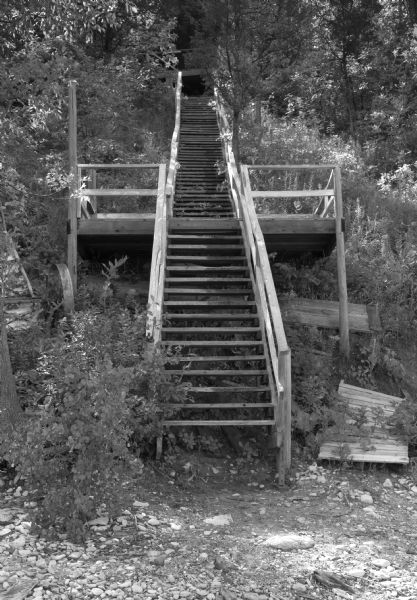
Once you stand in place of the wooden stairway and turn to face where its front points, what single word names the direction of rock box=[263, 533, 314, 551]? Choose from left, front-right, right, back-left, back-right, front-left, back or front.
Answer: front

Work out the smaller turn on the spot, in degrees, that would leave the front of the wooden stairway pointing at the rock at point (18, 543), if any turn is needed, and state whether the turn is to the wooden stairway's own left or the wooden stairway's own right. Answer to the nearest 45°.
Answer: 0° — it already faces it

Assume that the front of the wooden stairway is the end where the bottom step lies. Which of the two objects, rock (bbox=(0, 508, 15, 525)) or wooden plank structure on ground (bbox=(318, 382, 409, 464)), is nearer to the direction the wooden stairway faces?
the rock

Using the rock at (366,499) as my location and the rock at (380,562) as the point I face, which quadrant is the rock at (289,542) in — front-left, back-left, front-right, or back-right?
front-right

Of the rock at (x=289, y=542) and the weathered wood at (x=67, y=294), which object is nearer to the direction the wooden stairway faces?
the rock

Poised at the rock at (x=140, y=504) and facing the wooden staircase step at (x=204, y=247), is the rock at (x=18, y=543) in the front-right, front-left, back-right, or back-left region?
back-left

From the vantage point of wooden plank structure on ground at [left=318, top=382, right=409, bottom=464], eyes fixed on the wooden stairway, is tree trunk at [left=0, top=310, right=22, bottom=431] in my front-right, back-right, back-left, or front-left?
front-left

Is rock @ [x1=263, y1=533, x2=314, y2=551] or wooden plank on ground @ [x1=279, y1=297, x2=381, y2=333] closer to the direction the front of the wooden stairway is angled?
the rock

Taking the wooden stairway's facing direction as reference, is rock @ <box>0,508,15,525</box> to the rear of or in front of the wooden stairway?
in front

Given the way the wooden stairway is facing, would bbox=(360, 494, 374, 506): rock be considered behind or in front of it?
in front

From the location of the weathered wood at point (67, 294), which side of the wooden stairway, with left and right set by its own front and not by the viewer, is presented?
right

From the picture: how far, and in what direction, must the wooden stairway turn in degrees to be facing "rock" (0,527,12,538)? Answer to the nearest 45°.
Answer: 0° — it already faces it

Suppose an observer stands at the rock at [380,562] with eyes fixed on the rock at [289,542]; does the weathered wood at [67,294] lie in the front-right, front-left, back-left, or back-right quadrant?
front-right

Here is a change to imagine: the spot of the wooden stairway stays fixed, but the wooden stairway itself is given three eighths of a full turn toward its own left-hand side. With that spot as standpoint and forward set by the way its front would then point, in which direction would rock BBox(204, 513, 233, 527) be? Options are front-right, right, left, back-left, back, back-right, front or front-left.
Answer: back-right

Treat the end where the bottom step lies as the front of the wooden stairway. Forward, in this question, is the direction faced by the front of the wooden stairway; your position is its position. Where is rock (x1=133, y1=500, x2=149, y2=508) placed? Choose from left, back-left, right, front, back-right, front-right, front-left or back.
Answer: front

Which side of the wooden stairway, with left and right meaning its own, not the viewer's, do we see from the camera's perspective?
front

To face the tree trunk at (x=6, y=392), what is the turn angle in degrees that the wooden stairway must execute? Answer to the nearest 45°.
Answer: approximately 45° to its right

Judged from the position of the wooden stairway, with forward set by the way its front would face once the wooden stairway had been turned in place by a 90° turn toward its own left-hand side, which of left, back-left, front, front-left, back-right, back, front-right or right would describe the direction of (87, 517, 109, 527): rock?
right

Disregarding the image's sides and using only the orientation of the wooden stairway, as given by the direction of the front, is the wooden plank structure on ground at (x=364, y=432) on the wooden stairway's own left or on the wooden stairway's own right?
on the wooden stairway's own left

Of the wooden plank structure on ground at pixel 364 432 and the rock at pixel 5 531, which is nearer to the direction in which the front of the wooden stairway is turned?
the rock
